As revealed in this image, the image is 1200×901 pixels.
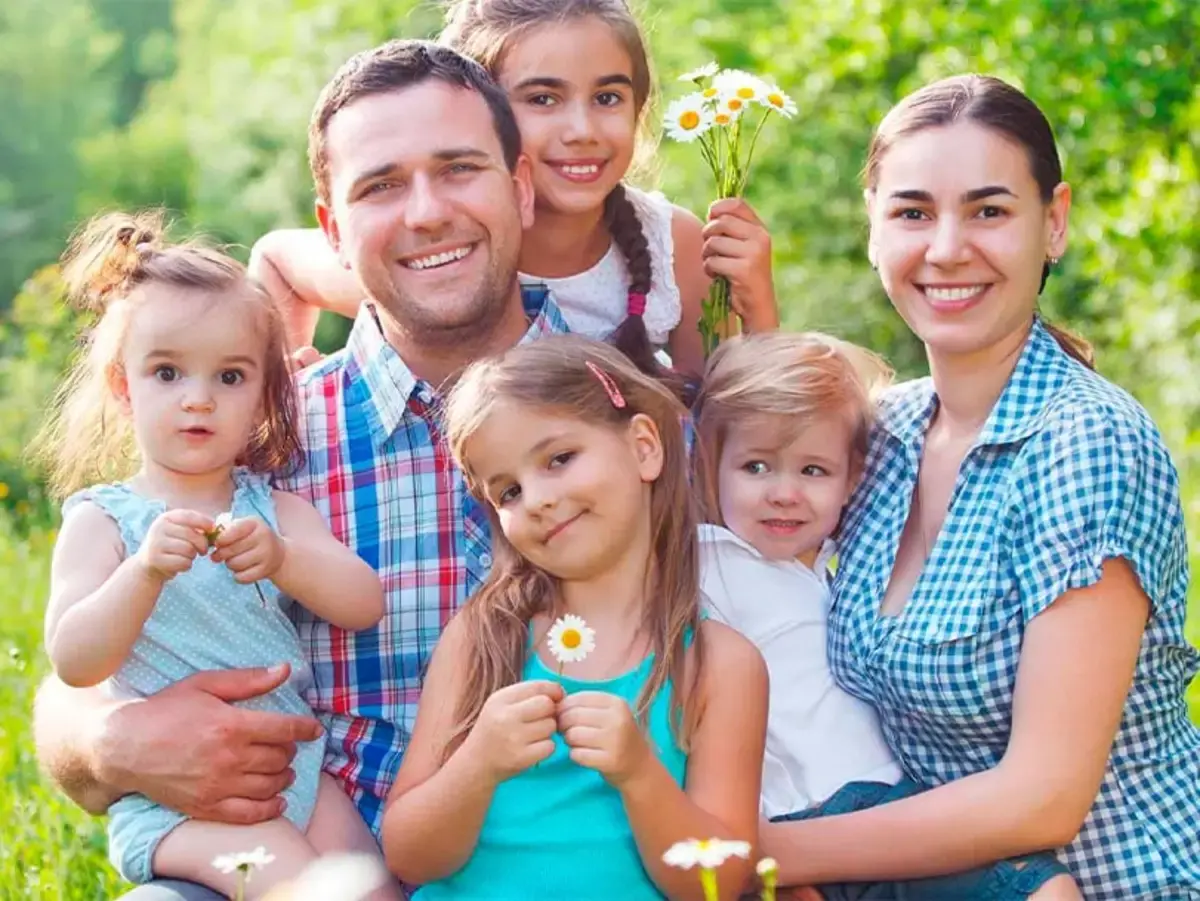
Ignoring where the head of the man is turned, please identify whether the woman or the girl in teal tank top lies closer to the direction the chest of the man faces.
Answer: the girl in teal tank top

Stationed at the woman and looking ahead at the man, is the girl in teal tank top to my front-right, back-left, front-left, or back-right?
front-left

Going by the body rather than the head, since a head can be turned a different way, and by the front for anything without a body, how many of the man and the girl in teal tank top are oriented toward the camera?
2

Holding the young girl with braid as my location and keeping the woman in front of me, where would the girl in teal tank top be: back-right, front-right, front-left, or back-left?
front-right

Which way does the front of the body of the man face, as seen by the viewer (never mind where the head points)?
toward the camera

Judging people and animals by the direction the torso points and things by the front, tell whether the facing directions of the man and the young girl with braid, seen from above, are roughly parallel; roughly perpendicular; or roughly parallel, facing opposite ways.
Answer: roughly parallel

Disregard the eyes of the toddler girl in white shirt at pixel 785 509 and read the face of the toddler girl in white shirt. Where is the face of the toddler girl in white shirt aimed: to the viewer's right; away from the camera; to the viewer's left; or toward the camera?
toward the camera

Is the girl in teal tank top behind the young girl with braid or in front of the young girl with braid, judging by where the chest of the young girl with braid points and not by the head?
in front

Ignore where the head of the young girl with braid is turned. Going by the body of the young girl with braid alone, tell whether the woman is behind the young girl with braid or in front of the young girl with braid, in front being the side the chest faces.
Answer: in front

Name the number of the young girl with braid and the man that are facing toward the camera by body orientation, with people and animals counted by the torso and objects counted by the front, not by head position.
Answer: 2

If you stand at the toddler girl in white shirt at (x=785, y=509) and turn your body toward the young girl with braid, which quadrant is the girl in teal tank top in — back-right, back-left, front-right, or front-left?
back-left

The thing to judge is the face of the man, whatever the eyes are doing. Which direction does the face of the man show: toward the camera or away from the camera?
toward the camera

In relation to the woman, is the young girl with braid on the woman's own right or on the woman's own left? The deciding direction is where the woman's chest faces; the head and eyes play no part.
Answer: on the woman's own right

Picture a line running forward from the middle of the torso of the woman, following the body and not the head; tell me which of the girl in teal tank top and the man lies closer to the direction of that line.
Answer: the girl in teal tank top

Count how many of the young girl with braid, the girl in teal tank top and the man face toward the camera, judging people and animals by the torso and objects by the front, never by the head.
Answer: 3

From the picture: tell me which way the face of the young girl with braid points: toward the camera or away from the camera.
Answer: toward the camera

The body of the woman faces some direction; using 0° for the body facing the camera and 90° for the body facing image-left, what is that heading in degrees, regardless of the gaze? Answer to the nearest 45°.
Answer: approximately 45°

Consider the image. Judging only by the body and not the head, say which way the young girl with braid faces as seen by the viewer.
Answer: toward the camera
